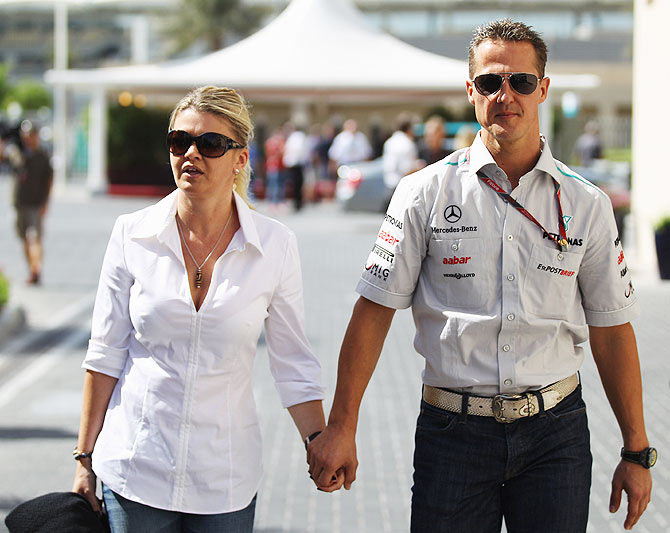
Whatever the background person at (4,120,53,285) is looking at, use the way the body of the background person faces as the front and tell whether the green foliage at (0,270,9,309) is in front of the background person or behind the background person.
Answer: in front

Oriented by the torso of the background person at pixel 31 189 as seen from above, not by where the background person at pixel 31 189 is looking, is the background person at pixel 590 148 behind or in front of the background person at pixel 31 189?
behind

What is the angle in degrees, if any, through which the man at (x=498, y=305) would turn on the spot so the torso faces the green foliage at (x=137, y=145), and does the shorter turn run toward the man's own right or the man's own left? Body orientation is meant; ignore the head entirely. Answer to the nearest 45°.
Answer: approximately 180°

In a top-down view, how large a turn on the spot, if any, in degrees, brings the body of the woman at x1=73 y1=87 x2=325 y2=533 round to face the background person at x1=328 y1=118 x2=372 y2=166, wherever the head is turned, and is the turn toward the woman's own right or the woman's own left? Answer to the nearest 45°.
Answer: approximately 180°

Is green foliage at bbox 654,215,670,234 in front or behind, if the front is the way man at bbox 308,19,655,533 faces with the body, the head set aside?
behind

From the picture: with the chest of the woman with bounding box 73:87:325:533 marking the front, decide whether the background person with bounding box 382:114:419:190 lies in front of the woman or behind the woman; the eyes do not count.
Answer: behind

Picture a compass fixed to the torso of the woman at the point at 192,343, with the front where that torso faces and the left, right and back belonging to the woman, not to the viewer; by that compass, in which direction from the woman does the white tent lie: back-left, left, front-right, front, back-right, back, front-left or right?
back

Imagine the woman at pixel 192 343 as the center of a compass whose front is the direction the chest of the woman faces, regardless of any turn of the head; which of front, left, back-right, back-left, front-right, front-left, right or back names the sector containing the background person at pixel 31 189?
back

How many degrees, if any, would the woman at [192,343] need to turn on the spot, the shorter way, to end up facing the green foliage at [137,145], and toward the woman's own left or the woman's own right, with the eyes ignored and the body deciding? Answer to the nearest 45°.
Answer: approximately 180°

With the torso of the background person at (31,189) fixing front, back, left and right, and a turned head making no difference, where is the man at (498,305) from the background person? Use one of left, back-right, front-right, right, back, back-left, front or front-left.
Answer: front-left

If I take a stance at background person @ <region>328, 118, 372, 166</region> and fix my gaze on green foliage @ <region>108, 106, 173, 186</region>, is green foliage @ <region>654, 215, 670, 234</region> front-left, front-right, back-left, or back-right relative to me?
back-left

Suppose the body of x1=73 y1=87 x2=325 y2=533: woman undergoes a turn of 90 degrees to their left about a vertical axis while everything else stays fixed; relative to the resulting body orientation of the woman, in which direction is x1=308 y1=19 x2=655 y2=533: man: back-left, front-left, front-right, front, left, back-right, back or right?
front

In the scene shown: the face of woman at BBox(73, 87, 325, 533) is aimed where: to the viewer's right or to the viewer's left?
to the viewer's left
